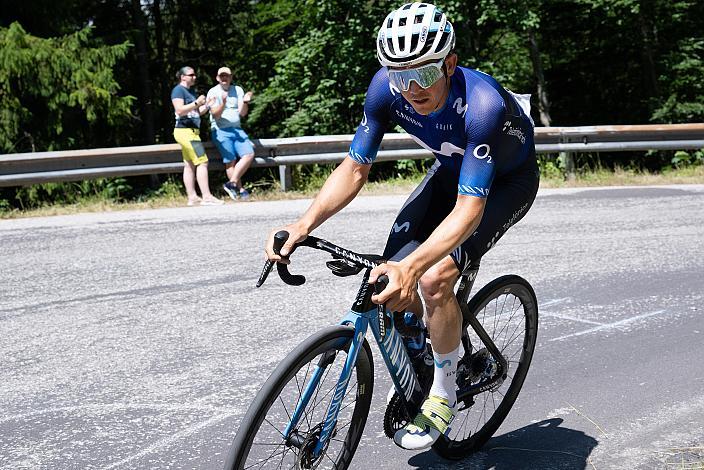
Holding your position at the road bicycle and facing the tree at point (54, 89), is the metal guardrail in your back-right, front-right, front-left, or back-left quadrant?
front-right

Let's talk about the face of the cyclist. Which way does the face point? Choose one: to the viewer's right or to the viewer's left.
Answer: to the viewer's left

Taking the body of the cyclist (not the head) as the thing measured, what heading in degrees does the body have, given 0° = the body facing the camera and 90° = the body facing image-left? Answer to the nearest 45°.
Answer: approximately 45°

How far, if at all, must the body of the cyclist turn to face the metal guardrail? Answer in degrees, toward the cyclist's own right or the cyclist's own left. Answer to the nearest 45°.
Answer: approximately 135° to the cyclist's own right

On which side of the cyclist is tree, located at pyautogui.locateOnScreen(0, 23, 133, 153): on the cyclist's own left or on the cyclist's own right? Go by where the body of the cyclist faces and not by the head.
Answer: on the cyclist's own right

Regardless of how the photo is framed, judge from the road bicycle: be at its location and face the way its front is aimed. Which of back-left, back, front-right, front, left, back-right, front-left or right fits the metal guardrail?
back-right

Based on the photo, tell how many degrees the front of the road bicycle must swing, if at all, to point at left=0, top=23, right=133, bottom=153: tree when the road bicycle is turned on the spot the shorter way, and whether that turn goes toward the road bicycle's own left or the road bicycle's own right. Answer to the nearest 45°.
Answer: approximately 90° to the road bicycle's own right
